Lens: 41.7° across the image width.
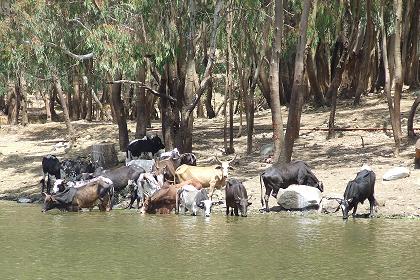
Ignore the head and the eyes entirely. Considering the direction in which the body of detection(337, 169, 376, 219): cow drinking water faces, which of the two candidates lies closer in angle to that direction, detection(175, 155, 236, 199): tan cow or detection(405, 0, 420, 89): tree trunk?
the tan cow

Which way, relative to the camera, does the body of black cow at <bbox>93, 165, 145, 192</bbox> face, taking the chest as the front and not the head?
to the viewer's left

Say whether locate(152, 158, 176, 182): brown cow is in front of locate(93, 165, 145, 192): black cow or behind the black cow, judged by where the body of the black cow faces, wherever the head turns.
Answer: behind

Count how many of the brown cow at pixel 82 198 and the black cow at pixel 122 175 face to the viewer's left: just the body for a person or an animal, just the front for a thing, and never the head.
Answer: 2

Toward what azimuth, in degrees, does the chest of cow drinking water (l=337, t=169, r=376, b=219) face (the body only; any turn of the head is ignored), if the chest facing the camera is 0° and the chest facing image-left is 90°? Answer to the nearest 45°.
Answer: approximately 45°

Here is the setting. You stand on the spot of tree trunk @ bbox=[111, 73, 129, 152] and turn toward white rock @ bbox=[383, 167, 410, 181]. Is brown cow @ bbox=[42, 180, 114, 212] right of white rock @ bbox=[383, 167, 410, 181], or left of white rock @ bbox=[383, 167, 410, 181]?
right

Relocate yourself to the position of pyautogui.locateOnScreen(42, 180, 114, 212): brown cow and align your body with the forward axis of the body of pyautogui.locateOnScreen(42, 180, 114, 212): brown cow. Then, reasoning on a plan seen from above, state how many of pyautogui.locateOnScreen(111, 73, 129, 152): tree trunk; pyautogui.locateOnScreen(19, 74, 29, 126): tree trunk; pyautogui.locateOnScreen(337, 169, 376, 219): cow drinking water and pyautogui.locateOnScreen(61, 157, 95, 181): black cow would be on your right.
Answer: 3
